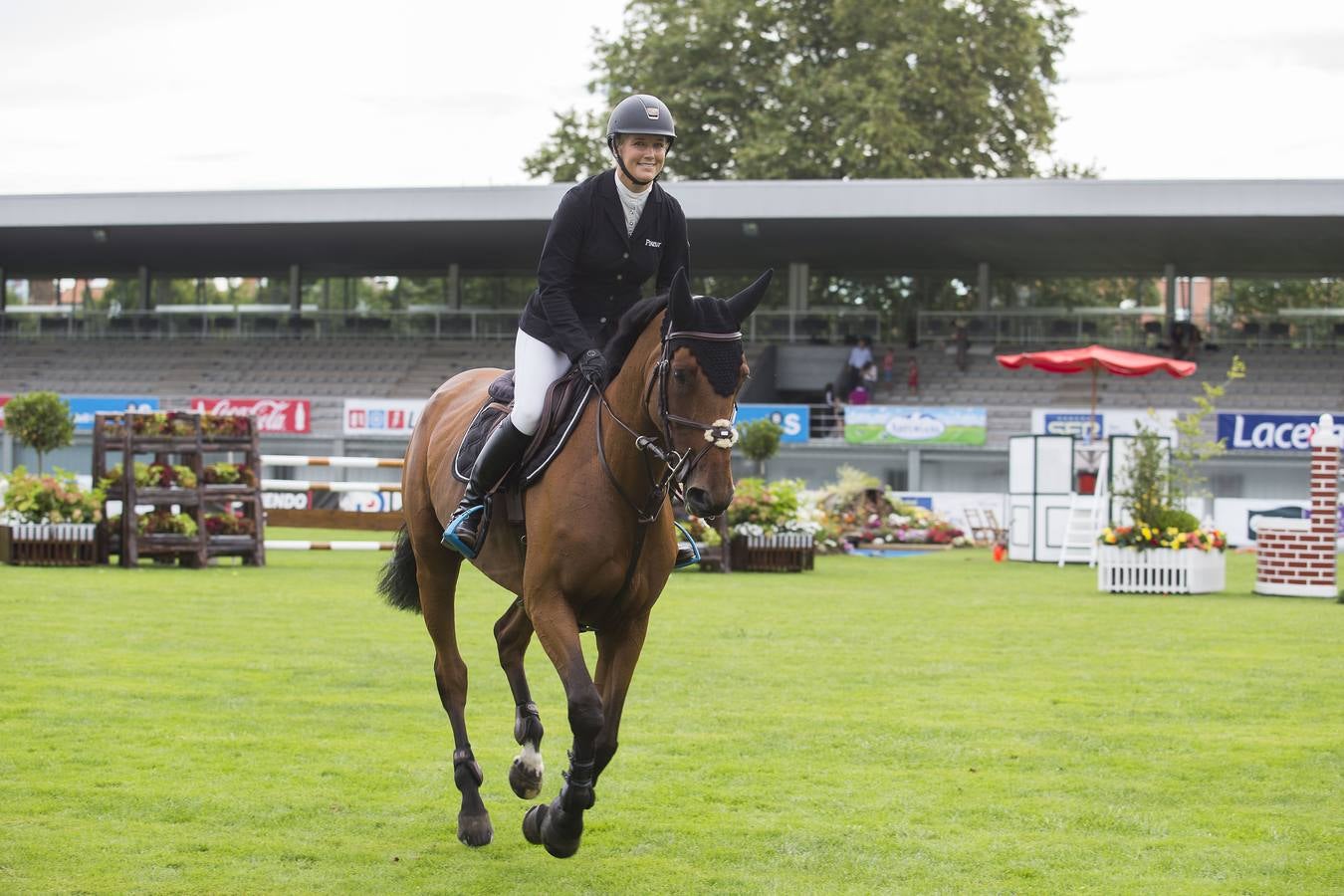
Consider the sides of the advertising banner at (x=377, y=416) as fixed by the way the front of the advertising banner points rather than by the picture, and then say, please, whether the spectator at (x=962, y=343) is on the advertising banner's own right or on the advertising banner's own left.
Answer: on the advertising banner's own left

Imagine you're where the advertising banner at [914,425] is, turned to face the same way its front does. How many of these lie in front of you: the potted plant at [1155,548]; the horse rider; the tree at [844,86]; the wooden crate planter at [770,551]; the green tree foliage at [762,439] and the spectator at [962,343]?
4

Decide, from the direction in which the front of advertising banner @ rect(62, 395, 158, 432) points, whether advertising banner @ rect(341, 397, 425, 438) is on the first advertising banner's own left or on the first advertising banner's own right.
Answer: on the first advertising banner's own left

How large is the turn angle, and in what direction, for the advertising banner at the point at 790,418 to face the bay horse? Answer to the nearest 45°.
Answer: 0° — it already faces it

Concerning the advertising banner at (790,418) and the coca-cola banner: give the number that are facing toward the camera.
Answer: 2

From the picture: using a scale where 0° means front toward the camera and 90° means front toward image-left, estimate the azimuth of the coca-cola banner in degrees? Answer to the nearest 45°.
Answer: approximately 0°

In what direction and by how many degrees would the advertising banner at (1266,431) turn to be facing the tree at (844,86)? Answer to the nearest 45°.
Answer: approximately 135° to its right

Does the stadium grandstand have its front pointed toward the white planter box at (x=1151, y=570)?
yes

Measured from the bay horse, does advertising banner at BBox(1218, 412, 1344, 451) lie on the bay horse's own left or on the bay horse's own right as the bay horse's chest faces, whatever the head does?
on the bay horse's own left

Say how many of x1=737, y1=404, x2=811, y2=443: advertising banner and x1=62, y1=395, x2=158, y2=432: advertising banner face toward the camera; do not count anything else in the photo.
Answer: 2

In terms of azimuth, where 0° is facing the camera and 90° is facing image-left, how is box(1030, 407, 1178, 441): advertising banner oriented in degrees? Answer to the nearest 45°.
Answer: approximately 0°
